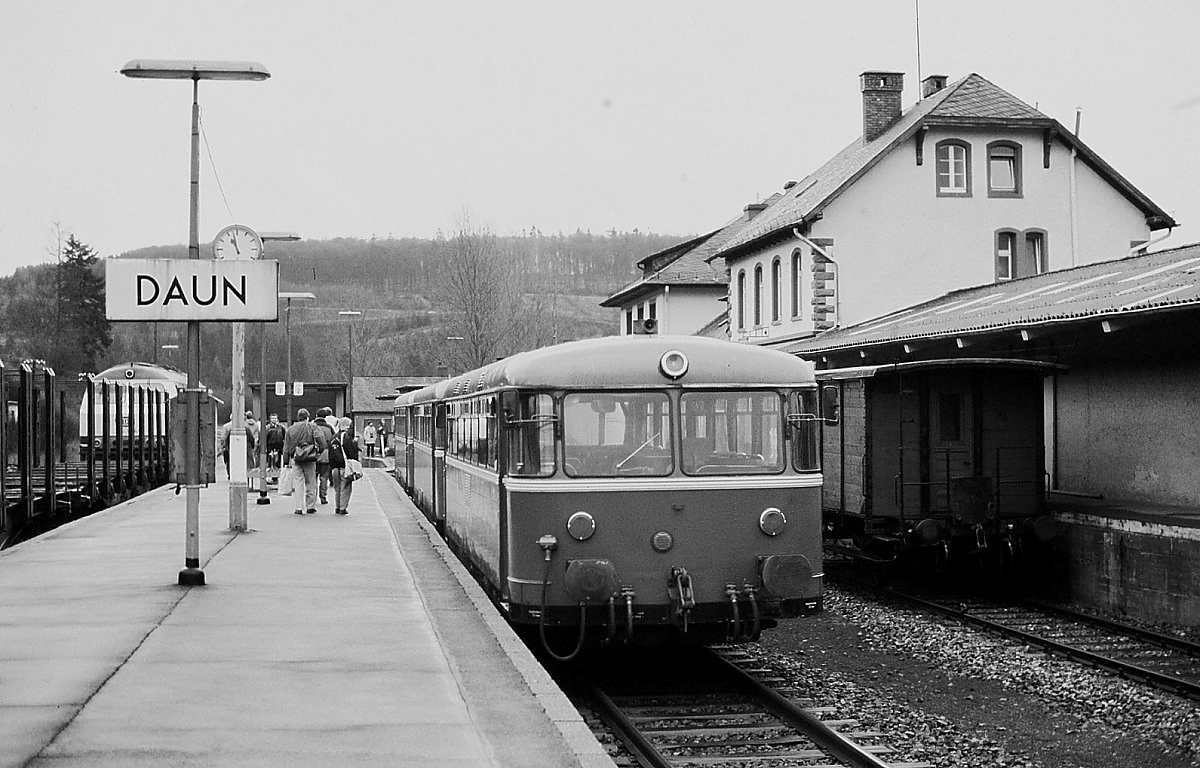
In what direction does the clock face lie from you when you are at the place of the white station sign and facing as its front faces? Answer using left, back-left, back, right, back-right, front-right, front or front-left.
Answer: back

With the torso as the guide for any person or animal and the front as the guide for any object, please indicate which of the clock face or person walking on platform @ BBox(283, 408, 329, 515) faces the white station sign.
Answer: the clock face

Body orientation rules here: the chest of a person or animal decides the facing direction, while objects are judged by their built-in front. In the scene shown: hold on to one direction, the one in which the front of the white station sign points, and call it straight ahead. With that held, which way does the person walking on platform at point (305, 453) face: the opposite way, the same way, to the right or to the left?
the opposite way

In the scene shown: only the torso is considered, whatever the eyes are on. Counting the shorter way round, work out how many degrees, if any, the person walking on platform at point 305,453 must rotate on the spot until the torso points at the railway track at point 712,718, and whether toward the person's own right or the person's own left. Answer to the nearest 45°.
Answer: approximately 180°

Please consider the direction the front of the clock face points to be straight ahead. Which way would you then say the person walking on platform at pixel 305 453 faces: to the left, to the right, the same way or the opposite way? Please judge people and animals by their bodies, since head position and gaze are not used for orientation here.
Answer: the opposite way

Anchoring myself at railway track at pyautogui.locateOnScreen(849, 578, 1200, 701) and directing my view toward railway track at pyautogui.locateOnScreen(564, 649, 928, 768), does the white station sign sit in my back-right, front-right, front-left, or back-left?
front-right

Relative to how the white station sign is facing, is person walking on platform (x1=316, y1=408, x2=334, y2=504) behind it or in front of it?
behind

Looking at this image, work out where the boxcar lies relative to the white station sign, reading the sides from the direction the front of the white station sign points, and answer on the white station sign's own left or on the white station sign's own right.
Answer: on the white station sign's own left

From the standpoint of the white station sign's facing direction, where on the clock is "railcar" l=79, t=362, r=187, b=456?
The railcar is roughly at 6 o'clock from the white station sign.

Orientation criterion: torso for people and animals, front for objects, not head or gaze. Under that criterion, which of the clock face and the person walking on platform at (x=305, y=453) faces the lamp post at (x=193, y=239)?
the clock face

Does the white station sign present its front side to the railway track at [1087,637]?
no

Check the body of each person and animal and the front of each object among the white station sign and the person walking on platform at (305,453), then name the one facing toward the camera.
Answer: the white station sign

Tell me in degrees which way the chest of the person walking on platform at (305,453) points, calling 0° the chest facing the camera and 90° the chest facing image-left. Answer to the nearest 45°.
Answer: approximately 180°

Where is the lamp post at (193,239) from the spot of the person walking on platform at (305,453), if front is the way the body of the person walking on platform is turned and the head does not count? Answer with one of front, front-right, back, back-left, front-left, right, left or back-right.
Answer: back

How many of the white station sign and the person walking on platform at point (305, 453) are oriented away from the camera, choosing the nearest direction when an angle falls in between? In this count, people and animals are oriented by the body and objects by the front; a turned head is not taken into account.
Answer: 1

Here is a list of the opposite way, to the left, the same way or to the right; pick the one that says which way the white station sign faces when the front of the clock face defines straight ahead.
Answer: the same way

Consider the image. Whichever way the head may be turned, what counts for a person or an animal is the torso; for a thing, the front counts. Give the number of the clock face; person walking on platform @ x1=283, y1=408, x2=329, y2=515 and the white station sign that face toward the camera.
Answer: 2

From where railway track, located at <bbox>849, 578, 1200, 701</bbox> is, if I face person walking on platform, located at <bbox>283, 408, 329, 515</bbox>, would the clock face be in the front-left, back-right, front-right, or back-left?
front-left

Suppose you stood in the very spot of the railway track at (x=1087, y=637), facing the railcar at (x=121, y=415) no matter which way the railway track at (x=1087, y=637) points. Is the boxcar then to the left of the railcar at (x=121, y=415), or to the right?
right

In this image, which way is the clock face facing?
toward the camera

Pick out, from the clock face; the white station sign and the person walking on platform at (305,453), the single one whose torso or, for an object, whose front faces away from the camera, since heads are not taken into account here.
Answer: the person walking on platform
